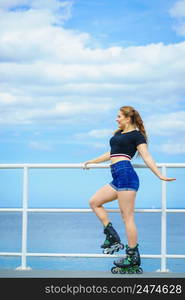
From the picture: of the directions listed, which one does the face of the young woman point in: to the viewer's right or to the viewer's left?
to the viewer's left

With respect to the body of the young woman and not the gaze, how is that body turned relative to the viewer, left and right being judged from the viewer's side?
facing to the left of the viewer
